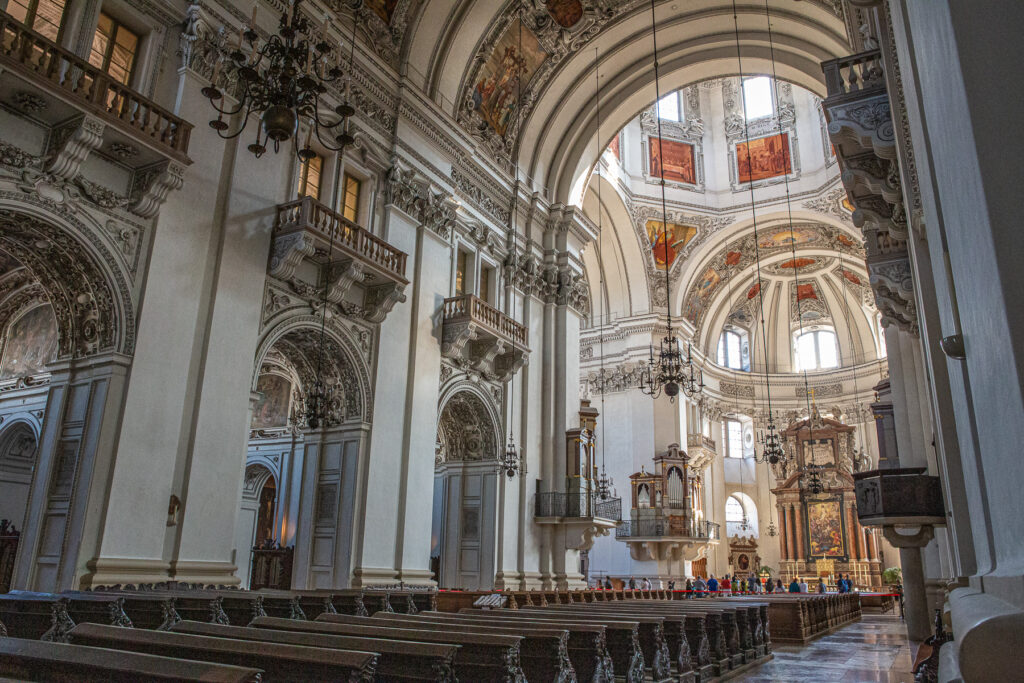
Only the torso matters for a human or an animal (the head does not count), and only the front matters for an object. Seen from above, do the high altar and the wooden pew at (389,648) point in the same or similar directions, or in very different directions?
very different directions

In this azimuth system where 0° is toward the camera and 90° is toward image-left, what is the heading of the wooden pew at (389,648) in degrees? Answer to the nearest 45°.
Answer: approximately 225°

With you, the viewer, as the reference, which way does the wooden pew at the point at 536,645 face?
facing away from the viewer and to the right of the viewer

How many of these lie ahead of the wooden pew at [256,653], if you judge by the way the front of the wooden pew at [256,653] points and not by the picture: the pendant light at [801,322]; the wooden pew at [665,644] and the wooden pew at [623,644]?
3

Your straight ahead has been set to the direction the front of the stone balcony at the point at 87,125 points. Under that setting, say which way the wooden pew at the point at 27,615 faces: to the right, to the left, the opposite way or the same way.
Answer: to the left

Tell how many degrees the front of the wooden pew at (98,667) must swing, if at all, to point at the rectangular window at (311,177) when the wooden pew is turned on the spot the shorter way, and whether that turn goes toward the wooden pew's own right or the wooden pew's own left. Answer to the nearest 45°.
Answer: approximately 45° to the wooden pew's own left

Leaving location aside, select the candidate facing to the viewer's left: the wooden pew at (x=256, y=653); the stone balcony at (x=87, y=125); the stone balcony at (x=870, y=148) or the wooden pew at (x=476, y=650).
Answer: the stone balcony at (x=870, y=148)

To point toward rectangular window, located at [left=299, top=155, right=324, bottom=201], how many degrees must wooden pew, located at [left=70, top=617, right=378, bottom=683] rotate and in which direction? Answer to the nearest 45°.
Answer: approximately 45° to its left

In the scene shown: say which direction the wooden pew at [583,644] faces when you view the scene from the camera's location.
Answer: facing away from the viewer and to the right of the viewer

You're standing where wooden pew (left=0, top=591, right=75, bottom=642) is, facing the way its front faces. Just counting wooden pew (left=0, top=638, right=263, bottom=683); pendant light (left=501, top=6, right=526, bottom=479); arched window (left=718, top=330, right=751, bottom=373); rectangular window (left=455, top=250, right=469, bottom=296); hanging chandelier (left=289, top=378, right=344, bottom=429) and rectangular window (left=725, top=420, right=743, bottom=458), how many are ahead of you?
5

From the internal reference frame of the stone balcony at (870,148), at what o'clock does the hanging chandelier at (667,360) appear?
The hanging chandelier is roughly at 2 o'clock from the stone balcony.
